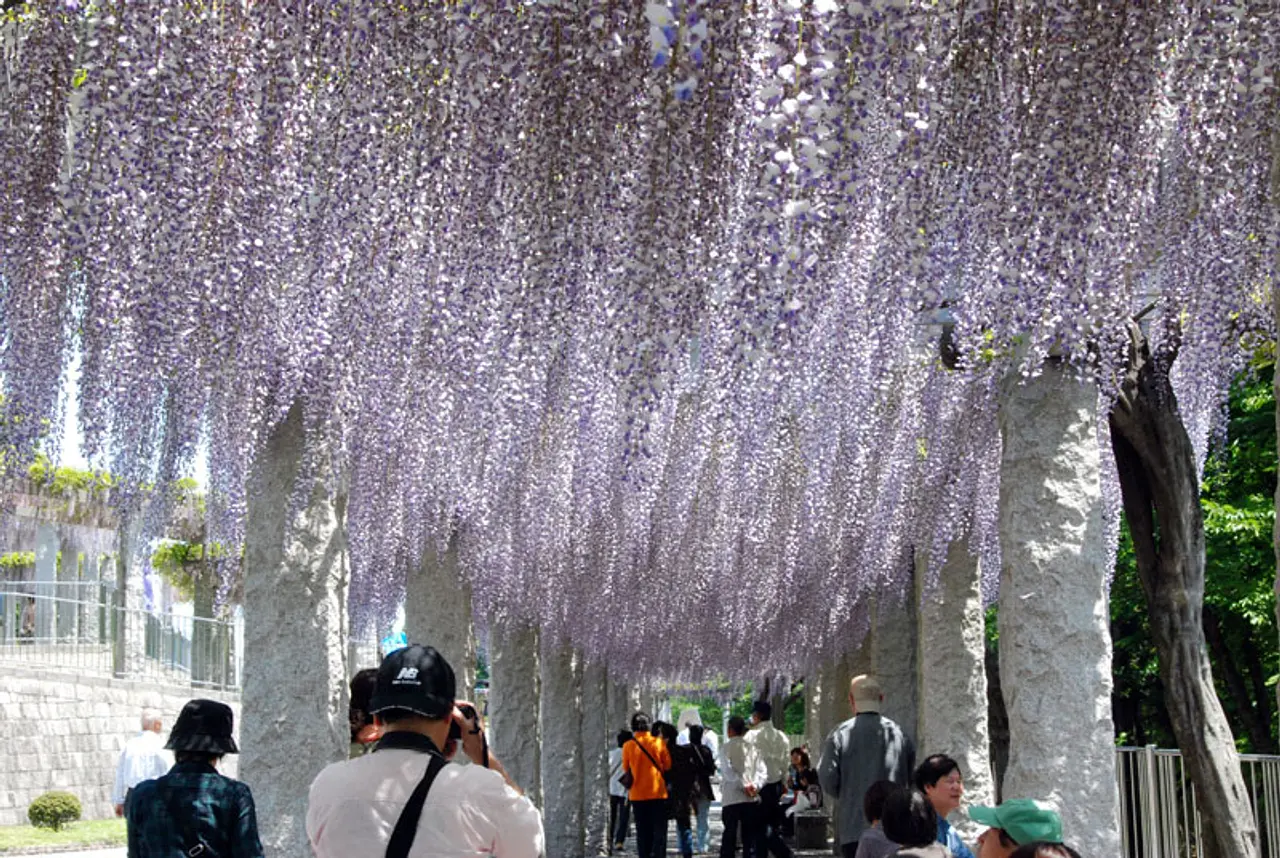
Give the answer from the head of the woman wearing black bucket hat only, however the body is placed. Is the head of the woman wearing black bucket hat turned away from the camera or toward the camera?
away from the camera

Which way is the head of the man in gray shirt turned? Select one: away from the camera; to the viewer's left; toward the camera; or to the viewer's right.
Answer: away from the camera

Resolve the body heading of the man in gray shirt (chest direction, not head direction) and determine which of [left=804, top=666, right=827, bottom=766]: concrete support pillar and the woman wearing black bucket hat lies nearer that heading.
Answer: the concrete support pillar

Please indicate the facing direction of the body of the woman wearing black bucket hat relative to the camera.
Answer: away from the camera

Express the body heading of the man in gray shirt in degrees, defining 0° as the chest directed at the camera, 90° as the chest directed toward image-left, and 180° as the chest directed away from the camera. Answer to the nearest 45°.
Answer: approximately 180°
